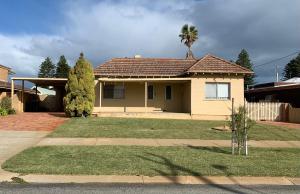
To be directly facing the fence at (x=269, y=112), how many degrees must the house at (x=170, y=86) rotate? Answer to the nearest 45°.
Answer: approximately 90° to its left

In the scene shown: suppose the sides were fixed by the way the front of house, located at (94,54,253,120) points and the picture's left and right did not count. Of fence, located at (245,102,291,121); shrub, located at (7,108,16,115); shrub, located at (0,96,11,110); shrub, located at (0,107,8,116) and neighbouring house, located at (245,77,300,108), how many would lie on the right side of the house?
3

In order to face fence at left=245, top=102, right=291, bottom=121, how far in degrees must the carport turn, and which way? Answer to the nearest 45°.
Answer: approximately 45° to its left

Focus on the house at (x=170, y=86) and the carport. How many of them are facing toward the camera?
2

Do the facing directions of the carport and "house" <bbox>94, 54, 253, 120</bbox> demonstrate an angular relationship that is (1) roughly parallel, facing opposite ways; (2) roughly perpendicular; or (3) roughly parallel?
roughly parallel

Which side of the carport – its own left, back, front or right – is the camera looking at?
front

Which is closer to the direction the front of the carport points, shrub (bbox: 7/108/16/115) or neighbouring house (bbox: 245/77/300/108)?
the shrub

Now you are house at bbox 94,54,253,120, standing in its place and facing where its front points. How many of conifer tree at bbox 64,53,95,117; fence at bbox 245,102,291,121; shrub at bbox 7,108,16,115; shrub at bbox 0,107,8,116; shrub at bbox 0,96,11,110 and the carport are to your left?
1

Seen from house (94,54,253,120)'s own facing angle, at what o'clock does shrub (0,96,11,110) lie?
The shrub is roughly at 3 o'clock from the house.

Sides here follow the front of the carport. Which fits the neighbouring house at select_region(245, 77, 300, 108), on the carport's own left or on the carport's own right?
on the carport's own left

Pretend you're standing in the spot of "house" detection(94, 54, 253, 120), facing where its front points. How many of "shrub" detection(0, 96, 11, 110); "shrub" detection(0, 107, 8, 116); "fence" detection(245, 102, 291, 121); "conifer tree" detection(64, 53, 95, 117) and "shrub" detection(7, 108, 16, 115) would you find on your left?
1

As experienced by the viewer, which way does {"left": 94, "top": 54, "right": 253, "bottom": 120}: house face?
facing the viewer

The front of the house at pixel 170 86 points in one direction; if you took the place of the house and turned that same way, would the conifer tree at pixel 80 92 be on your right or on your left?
on your right

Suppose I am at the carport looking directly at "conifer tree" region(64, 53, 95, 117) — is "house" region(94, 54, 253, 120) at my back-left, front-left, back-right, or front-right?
front-left

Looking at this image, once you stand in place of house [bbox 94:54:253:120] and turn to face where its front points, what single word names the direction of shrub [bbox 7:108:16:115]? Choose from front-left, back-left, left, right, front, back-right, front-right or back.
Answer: right
